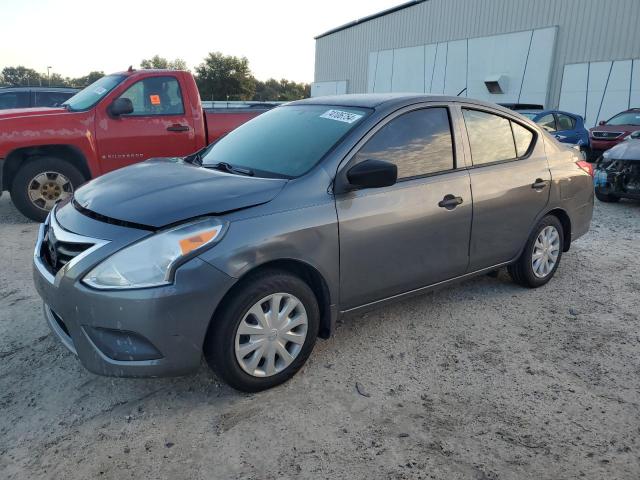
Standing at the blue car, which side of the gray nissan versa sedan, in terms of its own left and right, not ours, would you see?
back

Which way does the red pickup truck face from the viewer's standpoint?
to the viewer's left

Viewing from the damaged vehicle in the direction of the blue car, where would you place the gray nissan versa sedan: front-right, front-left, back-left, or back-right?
back-left

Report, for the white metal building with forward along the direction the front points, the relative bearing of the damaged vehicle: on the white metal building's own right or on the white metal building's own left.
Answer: on the white metal building's own left

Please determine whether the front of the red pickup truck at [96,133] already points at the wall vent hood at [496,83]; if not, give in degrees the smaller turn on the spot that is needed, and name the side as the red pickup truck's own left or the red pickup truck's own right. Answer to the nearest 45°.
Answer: approximately 135° to the red pickup truck's own right

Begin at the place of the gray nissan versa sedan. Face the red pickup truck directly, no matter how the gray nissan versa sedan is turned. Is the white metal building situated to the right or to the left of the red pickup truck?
right

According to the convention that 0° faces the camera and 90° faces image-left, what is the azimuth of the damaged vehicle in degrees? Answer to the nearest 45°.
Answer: approximately 45°

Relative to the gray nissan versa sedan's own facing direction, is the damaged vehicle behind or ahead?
behind

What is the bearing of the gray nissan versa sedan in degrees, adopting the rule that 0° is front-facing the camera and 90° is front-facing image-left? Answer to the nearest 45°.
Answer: approximately 45°

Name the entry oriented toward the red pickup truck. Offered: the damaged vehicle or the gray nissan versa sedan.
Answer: the damaged vehicle

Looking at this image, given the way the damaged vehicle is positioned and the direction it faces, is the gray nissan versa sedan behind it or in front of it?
in front
